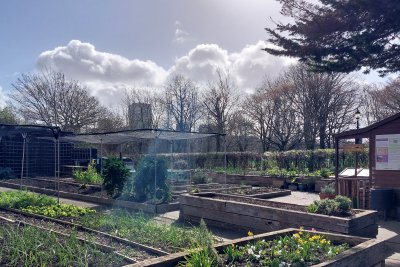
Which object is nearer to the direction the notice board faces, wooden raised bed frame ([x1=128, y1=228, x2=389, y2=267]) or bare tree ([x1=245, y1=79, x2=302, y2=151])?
the wooden raised bed frame

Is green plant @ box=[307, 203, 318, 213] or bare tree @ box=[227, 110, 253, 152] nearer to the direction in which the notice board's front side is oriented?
the green plant

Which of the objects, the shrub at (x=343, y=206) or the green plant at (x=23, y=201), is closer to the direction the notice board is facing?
the shrub

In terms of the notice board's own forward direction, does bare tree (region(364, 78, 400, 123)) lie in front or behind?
behind

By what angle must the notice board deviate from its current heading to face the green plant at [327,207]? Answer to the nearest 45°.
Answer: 0° — it already faces it

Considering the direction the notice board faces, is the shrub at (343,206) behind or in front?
in front

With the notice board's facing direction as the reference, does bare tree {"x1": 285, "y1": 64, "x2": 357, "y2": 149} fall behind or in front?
behind

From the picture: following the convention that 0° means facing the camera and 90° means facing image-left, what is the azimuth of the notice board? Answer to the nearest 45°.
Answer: approximately 0°

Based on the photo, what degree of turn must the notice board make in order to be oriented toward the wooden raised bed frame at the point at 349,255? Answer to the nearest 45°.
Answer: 0° — it already faces it
